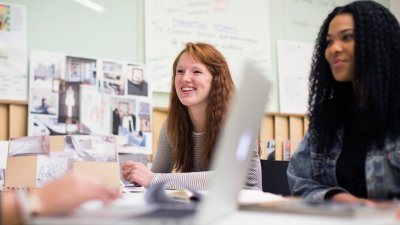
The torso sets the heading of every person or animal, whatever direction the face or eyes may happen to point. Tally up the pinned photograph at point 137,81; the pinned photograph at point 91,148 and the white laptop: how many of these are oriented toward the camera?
2

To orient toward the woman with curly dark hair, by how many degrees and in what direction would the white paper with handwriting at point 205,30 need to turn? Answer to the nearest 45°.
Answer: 0° — it already faces them

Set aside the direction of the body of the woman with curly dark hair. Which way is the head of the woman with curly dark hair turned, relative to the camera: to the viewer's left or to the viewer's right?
to the viewer's left

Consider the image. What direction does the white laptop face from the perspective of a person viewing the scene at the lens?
facing to the left of the viewer

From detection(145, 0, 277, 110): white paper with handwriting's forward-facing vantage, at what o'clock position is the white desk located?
The white desk is roughly at 12 o'clock from the white paper with handwriting.
